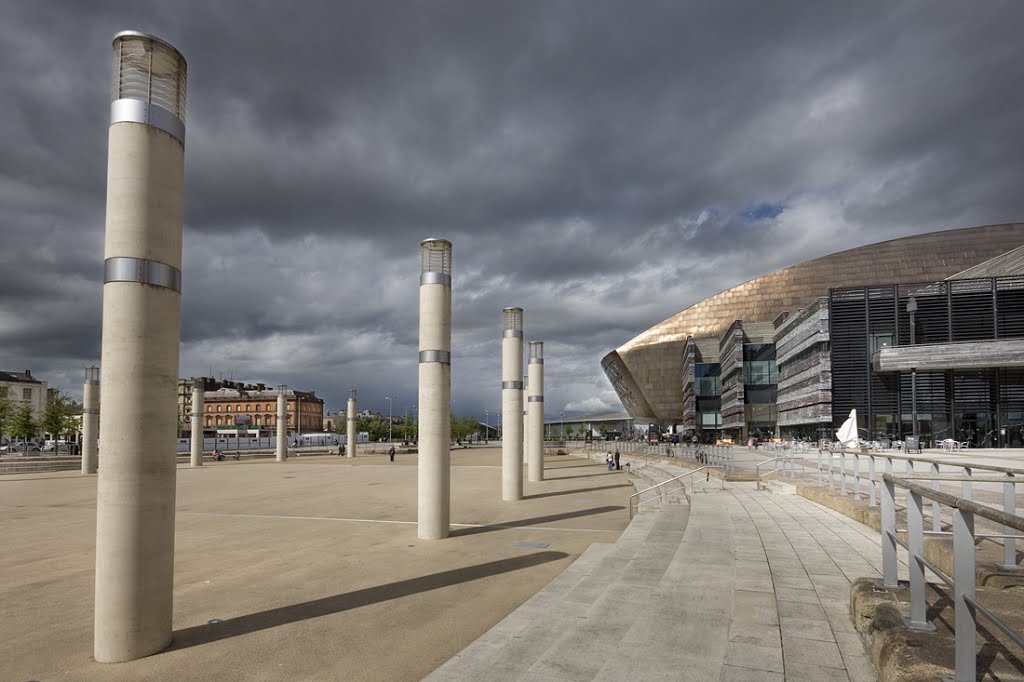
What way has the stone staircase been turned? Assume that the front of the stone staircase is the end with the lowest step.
to the viewer's left

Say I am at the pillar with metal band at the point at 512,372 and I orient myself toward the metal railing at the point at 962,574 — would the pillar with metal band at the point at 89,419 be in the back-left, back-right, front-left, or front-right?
back-right

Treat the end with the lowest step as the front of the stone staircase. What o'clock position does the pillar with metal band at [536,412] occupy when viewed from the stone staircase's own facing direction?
The pillar with metal band is roughly at 3 o'clock from the stone staircase.

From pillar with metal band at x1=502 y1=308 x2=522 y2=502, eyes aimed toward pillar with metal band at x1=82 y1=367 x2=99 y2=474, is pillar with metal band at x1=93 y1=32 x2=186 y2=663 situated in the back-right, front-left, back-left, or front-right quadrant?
back-left

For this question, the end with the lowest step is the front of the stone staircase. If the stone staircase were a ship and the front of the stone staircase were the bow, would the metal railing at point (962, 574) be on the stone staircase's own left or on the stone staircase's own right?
on the stone staircase's own left

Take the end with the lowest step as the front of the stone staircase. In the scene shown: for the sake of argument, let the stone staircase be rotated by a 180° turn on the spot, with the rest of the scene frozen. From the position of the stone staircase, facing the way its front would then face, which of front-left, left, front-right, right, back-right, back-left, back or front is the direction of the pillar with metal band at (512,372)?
left

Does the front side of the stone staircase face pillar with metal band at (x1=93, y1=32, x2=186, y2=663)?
yes
